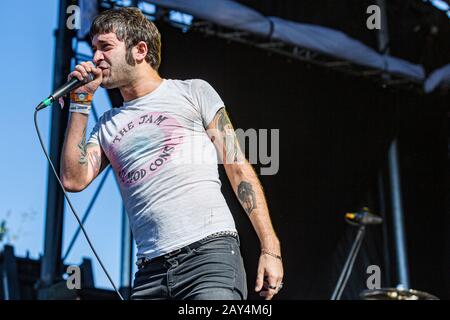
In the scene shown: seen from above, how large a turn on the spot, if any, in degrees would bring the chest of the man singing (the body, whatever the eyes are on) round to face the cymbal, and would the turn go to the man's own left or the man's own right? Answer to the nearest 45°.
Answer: approximately 180°

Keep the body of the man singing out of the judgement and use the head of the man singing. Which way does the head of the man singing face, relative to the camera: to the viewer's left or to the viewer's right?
to the viewer's left

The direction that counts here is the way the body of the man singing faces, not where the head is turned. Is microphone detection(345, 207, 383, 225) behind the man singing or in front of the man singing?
behind

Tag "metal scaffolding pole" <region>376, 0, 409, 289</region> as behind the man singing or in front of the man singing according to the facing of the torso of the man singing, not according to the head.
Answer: behind

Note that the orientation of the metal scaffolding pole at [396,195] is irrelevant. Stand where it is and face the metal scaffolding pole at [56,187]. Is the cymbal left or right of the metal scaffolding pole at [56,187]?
left

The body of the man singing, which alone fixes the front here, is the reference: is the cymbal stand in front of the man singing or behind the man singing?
behind

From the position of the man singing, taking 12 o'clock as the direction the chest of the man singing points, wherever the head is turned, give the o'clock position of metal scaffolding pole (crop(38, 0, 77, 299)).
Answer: The metal scaffolding pole is roughly at 4 o'clock from the man singing.

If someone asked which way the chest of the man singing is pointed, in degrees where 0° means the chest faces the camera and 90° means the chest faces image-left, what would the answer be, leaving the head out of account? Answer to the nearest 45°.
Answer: approximately 45°
